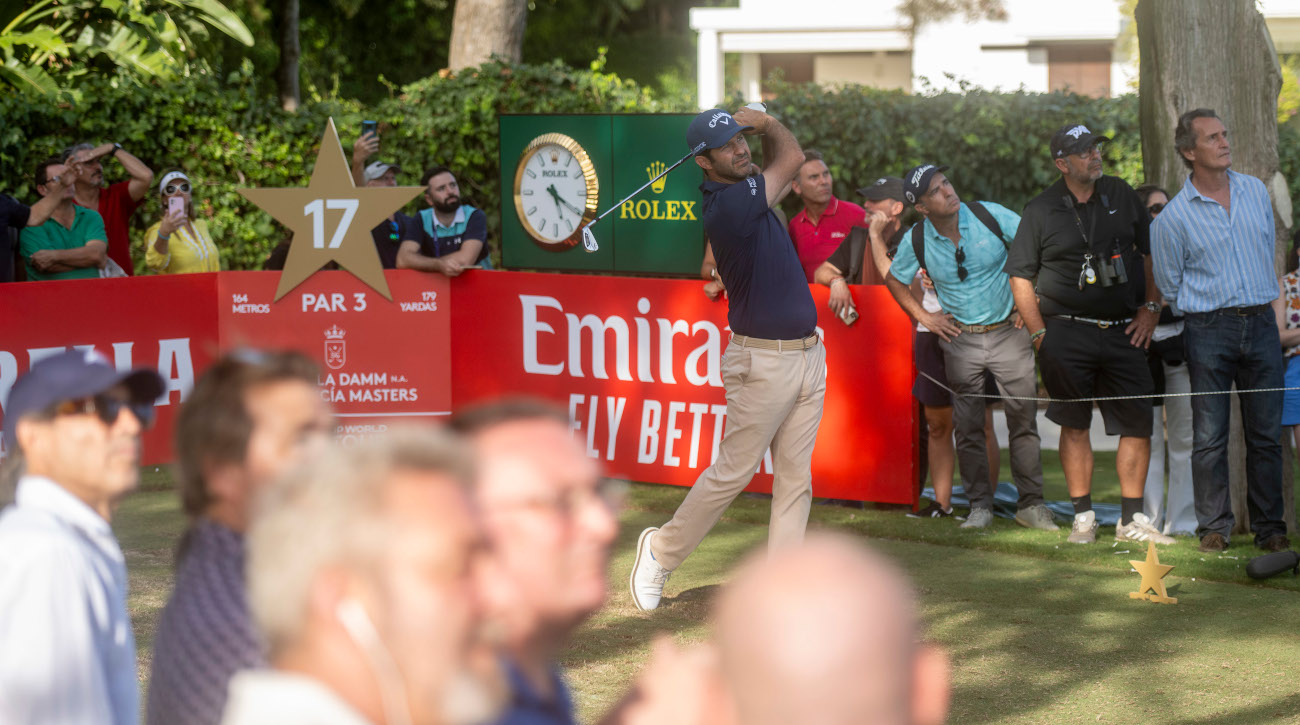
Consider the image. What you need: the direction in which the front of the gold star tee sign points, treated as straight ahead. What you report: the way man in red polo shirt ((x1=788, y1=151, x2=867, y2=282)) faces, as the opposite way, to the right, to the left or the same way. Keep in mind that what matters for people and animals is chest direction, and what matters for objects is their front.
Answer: the same way

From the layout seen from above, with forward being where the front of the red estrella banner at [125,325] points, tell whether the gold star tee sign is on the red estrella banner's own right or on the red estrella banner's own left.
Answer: on the red estrella banner's own left

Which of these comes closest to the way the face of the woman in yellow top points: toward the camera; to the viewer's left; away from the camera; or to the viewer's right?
toward the camera

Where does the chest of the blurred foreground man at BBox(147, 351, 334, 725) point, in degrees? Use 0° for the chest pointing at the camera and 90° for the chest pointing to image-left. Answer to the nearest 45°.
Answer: approximately 270°

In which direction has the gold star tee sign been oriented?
toward the camera

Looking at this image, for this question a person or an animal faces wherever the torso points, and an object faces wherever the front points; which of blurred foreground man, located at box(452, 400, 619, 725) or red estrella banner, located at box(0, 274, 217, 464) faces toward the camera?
the red estrella banner

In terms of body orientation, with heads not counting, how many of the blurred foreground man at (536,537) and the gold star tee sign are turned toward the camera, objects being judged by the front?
1

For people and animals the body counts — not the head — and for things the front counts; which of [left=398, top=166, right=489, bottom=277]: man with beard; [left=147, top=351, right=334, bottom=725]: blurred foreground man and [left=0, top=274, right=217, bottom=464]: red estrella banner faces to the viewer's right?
the blurred foreground man

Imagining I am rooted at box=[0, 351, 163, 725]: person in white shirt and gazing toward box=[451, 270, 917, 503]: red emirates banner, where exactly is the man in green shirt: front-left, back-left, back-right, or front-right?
front-left

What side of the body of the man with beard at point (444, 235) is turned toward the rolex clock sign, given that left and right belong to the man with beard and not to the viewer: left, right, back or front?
left

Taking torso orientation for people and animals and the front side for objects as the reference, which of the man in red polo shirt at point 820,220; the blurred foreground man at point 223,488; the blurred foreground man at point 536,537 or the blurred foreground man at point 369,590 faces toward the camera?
the man in red polo shirt

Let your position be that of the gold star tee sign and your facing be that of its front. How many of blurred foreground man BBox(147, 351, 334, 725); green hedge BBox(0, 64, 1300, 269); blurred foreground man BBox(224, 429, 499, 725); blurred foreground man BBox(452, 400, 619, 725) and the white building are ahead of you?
3

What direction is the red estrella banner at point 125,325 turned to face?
toward the camera

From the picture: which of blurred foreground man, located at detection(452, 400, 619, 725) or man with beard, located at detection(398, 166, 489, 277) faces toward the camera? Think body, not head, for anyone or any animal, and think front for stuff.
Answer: the man with beard
